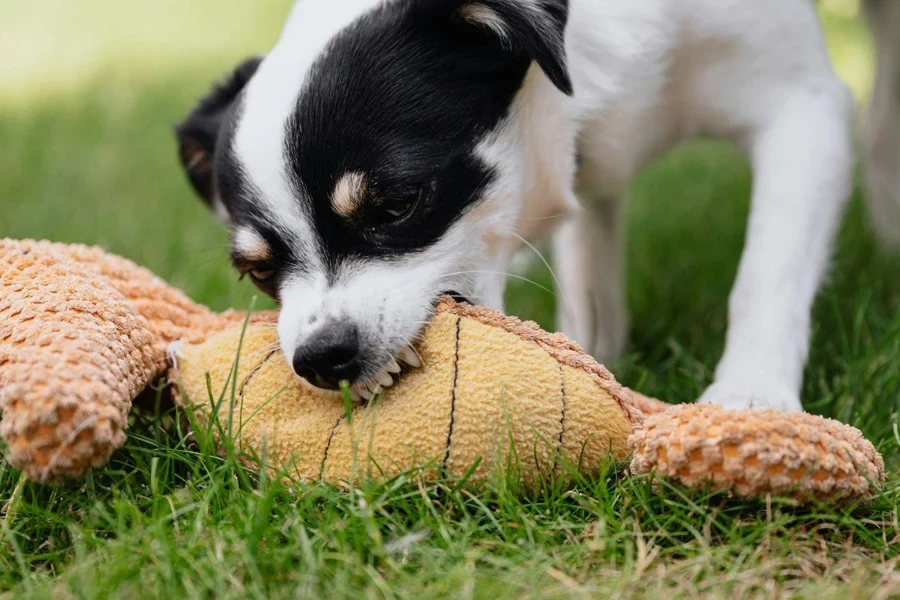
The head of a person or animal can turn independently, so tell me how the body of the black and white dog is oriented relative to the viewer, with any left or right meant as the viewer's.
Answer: facing the viewer and to the left of the viewer
